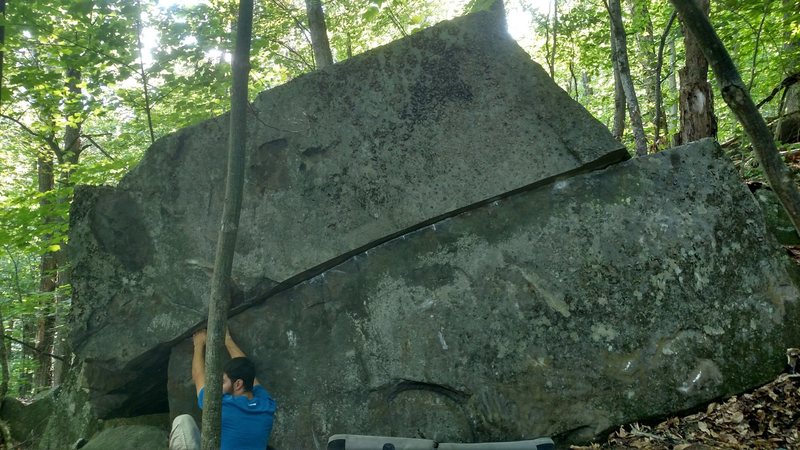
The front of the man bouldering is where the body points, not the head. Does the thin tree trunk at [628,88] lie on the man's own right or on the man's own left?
on the man's own right

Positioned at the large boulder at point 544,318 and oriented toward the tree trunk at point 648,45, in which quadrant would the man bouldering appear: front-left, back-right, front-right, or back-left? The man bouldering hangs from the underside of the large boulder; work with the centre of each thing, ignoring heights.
back-left

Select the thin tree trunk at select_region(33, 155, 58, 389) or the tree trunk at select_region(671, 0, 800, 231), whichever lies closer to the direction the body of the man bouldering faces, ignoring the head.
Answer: the thin tree trunk

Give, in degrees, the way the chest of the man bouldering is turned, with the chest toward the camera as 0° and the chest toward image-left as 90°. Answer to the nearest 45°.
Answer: approximately 135°

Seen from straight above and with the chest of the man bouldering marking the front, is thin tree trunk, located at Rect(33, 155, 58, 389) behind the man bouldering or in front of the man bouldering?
in front

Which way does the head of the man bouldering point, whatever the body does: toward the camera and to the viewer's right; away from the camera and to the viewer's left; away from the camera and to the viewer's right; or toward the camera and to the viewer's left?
away from the camera and to the viewer's left
